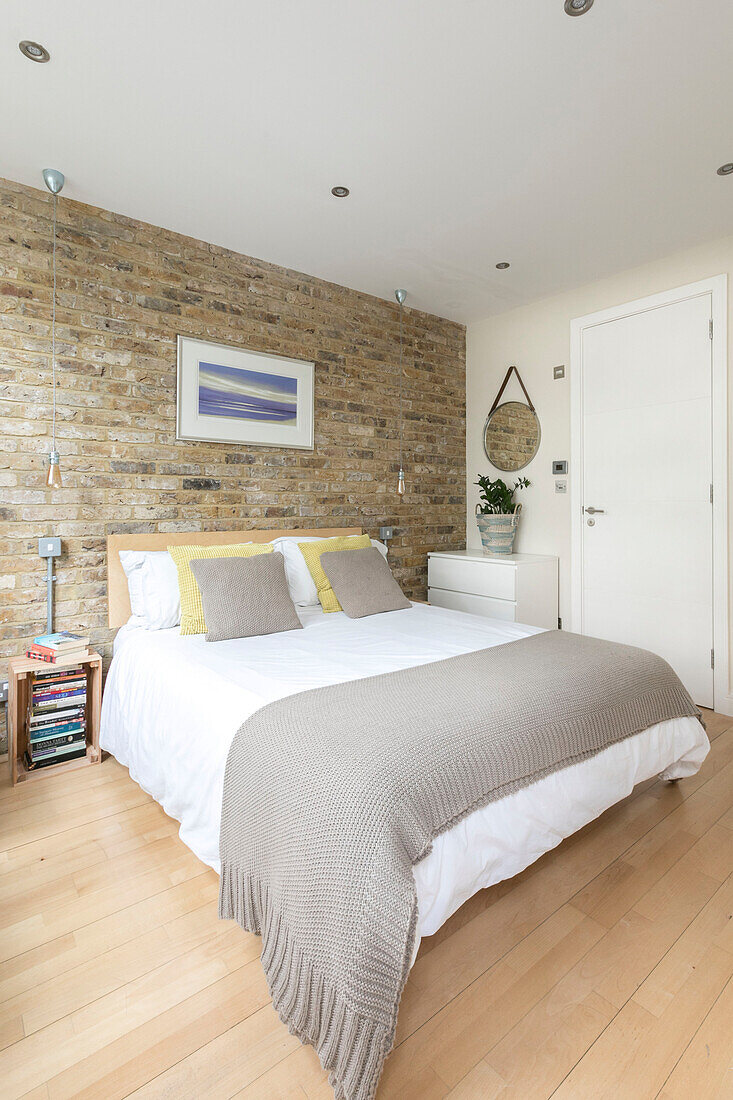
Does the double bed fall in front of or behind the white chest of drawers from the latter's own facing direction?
in front

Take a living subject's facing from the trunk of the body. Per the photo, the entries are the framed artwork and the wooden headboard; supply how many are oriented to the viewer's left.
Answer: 0

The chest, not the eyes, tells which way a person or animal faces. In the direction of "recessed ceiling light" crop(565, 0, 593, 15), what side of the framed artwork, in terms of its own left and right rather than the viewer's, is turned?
front

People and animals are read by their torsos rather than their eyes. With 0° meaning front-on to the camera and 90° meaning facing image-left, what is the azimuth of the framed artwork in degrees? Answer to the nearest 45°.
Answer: approximately 315°

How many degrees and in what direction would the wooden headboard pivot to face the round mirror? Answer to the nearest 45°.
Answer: approximately 45° to its left

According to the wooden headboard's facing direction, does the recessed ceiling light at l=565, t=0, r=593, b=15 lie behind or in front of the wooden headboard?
in front

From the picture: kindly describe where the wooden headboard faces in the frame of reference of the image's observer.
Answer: facing the viewer and to the right of the viewer

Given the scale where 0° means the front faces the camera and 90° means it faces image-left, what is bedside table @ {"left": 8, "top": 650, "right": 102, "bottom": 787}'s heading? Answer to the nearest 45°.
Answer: approximately 315°

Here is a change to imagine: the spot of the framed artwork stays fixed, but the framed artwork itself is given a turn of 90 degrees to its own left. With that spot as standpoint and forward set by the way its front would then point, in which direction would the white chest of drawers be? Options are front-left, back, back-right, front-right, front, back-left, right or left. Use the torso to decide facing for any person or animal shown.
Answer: front-right
